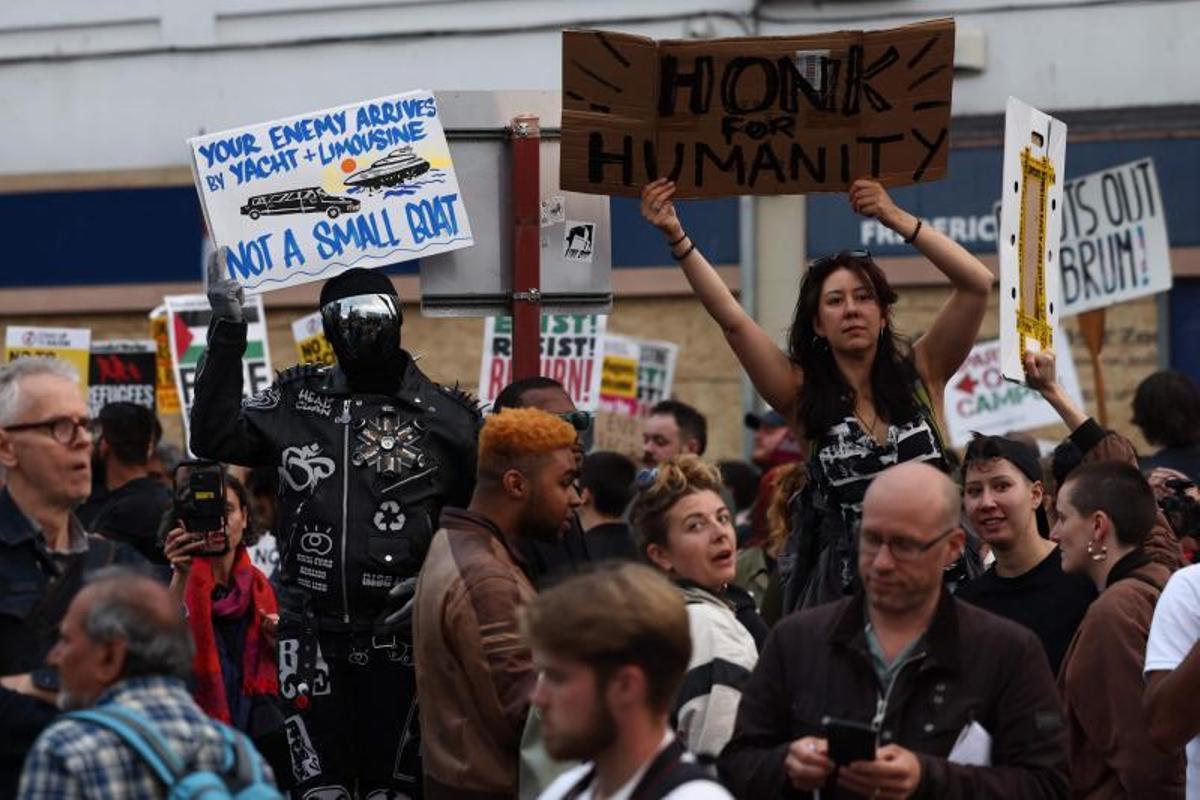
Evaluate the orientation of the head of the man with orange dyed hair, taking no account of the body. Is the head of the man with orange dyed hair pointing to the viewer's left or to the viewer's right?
to the viewer's right

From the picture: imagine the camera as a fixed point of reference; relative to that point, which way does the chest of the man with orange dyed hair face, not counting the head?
to the viewer's right

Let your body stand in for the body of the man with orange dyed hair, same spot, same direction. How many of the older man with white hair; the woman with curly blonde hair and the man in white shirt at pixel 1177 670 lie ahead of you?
2
